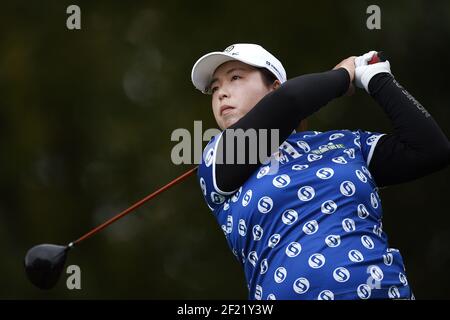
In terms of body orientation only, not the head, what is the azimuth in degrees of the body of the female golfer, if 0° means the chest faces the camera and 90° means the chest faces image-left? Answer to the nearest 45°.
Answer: approximately 0°
